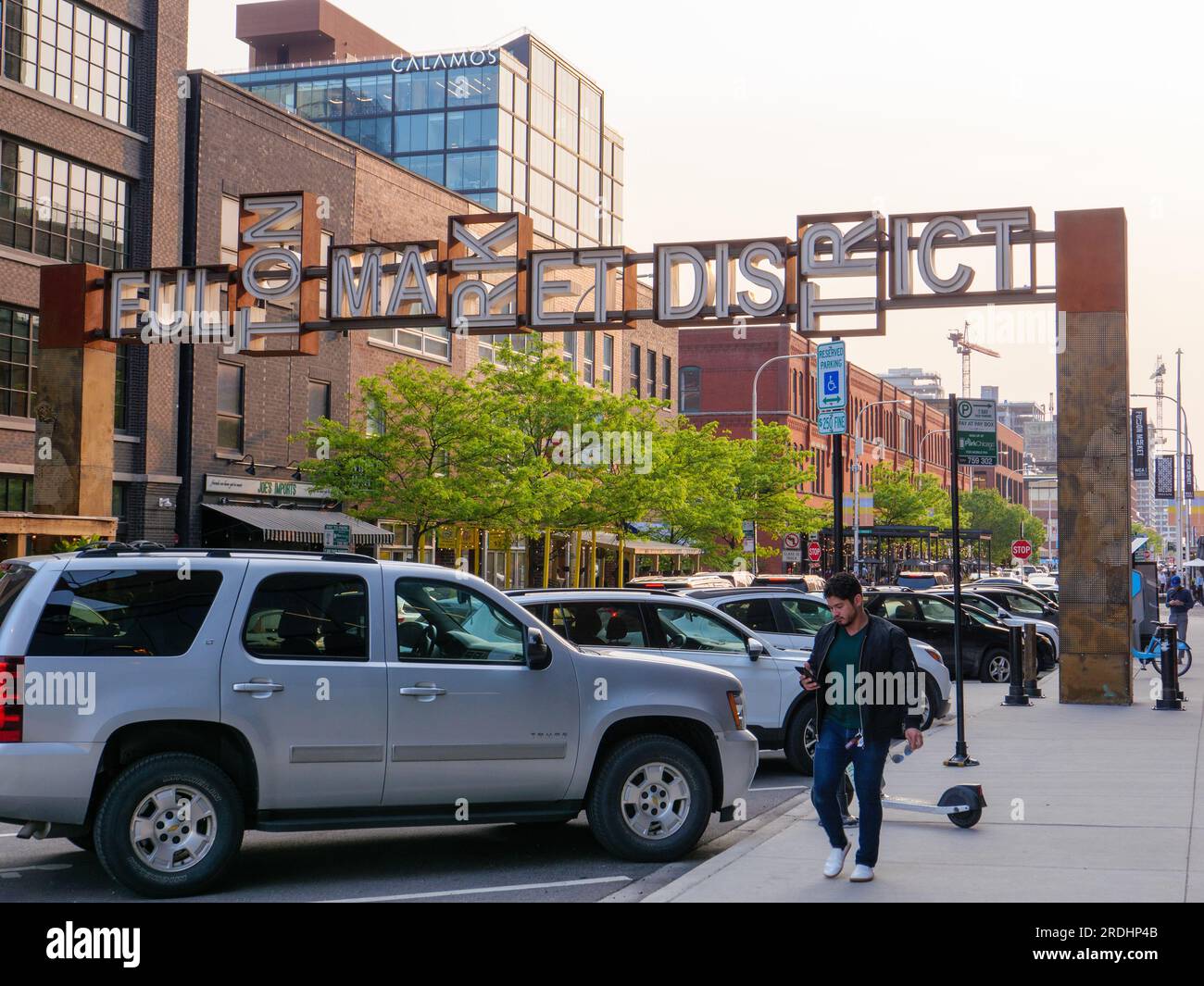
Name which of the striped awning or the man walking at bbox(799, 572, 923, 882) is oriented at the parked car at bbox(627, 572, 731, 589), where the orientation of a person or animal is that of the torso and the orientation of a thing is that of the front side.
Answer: the striped awning

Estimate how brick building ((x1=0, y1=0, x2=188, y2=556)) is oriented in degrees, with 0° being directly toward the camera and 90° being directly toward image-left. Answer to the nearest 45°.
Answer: approximately 315°

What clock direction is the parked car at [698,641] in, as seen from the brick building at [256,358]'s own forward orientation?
The parked car is roughly at 1 o'clock from the brick building.

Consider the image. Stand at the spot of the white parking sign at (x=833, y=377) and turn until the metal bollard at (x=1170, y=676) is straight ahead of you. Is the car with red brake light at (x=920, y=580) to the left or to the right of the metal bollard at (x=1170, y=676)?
left

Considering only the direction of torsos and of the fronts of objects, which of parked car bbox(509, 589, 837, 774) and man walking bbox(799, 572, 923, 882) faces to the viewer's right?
the parked car

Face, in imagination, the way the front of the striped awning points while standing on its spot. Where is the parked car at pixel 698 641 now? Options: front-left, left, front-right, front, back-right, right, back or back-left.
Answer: front-right

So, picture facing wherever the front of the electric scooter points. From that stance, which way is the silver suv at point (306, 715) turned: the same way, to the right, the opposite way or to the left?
the opposite way

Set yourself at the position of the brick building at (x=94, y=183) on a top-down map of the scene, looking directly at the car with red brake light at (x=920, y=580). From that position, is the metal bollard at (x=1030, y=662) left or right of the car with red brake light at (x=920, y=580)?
right

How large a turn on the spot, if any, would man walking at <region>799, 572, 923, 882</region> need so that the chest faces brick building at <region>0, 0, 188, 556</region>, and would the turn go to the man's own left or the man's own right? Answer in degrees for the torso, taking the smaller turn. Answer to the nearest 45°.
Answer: approximately 90° to the man's own right

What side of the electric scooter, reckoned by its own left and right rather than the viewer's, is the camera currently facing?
left

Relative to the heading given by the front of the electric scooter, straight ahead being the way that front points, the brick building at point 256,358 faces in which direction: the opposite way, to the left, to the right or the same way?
the opposite way

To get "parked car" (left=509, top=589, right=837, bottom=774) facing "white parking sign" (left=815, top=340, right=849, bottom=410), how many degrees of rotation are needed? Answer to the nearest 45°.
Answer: approximately 45° to its left

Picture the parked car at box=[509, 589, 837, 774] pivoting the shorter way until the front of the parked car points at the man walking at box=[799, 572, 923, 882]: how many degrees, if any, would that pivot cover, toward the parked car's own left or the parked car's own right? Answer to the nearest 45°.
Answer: approximately 90° to the parked car's own right

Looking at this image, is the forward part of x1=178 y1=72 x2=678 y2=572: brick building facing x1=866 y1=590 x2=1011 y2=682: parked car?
yes

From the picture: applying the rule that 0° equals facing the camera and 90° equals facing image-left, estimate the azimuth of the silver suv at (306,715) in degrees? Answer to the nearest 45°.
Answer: approximately 270°

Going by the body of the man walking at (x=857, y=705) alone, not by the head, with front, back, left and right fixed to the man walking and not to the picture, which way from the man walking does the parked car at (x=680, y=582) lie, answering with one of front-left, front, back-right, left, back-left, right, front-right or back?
back-right

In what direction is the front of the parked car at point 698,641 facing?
to the viewer's right
